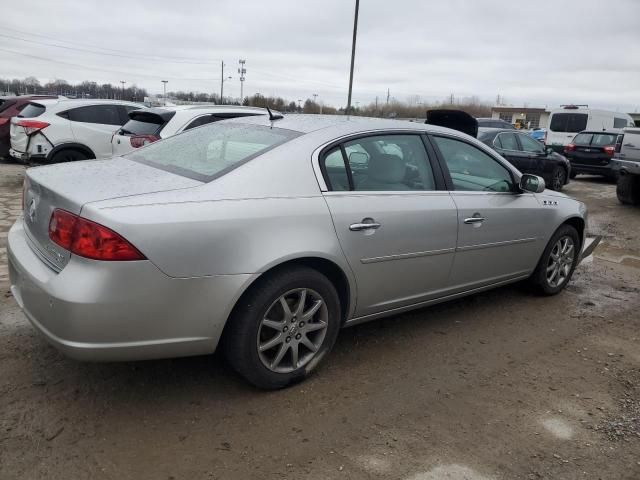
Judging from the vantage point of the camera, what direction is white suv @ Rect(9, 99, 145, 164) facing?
facing away from the viewer and to the right of the viewer

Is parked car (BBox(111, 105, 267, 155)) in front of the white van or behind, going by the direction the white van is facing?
behind

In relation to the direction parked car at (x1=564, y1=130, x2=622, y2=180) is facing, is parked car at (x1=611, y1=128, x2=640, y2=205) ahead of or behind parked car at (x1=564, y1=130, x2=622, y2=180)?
behind

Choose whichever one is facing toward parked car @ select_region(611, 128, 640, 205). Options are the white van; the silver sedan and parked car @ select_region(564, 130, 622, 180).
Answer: the silver sedan

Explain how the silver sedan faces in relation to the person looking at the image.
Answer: facing away from the viewer and to the right of the viewer

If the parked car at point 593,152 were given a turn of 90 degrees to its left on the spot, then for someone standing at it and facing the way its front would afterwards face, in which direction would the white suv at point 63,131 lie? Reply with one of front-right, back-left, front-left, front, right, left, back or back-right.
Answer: front-left

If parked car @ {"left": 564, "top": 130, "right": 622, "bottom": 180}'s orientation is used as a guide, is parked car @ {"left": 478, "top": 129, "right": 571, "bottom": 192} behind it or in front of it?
behind

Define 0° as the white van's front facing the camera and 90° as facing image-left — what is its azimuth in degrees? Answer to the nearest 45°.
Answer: approximately 225°

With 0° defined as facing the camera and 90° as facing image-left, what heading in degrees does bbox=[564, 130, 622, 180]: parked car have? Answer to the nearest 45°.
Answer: approximately 180°

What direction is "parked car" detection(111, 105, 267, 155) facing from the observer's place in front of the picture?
facing away from the viewer and to the right of the viewer

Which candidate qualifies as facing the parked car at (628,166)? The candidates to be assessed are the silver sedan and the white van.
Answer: the silver sedan

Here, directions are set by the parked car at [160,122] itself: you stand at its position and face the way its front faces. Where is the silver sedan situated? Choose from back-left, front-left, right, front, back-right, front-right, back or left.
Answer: back-right

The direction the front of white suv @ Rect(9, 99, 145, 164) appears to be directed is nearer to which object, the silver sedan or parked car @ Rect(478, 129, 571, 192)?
the parked car
